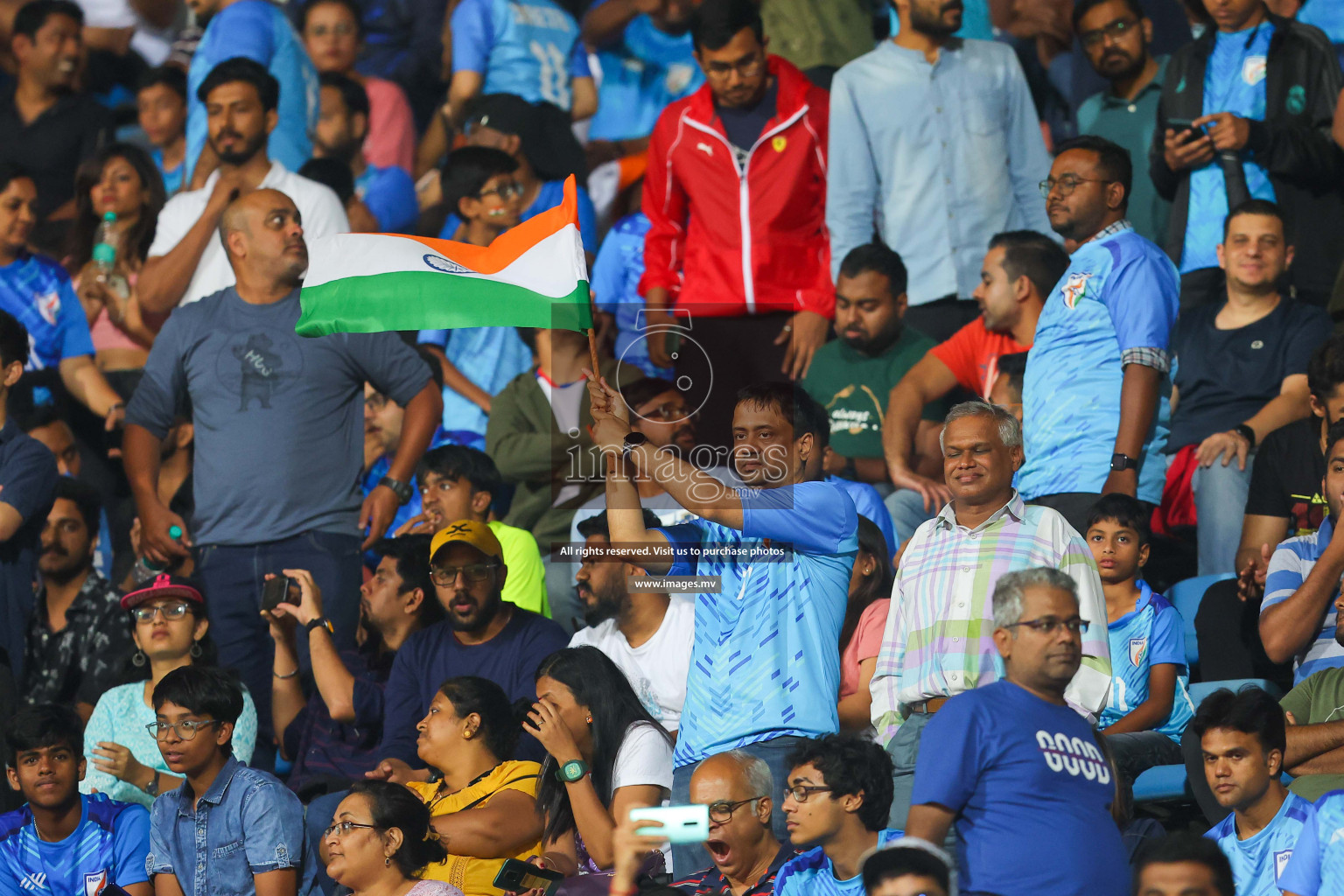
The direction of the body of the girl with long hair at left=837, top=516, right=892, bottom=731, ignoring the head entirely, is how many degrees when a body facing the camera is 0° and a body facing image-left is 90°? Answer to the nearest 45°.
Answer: approximately 45°

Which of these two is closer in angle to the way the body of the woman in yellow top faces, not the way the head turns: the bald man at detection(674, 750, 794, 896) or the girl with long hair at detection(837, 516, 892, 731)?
the bald man

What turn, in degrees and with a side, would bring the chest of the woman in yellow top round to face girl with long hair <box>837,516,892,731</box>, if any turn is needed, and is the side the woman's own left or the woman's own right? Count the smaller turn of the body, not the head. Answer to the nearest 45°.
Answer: approximately 135° to the woman's own left

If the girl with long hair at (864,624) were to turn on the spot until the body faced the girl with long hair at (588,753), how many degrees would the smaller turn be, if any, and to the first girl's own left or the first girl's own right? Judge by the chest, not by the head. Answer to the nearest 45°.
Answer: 0° — they already face them

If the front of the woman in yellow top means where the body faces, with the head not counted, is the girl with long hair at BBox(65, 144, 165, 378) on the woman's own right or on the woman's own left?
on the woman's own right

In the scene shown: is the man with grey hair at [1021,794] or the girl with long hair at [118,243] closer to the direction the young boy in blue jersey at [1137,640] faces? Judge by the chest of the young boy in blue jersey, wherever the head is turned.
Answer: the man with grey hair
